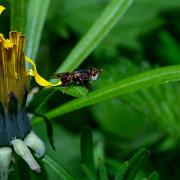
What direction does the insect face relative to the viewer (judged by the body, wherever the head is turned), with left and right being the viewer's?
facing to the right of the viewer
